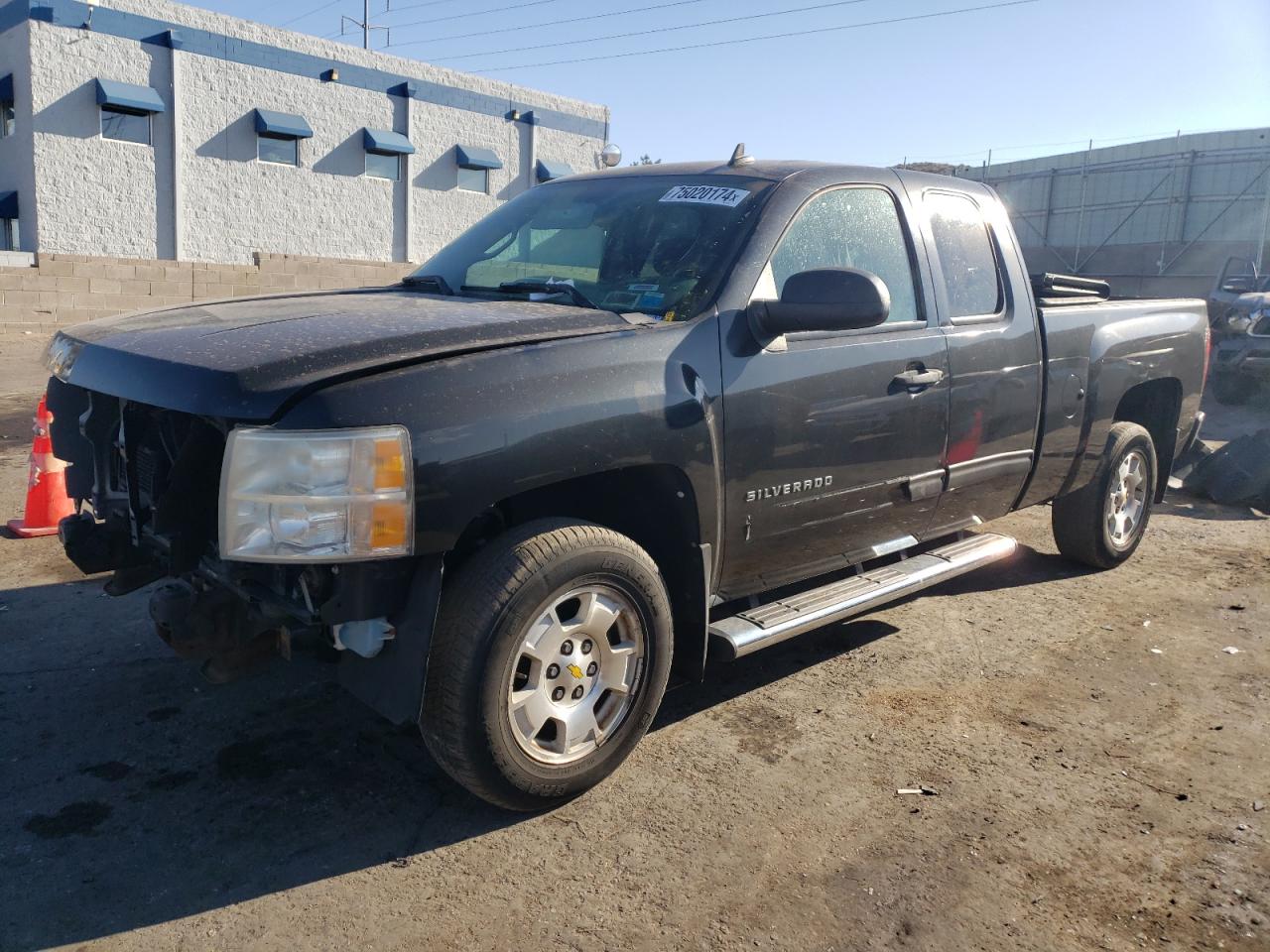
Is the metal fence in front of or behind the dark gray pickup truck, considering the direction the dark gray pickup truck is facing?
behind

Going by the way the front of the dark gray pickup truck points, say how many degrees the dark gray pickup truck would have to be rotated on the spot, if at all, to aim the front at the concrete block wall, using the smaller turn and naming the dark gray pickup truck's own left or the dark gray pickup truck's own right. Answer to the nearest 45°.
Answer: approximately 90° to the dark gray pickup truck's own right

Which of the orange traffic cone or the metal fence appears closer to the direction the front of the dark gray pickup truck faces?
the orange traffic cone

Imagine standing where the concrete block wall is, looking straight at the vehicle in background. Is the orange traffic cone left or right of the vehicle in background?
right

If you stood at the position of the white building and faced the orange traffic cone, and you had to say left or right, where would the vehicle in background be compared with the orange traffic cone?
left

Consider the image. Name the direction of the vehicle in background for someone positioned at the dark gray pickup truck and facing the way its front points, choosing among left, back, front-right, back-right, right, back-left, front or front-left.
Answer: back

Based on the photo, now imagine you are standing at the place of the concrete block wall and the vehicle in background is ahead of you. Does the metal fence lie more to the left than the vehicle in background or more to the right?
left

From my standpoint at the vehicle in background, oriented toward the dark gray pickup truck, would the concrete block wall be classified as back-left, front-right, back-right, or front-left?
front-right

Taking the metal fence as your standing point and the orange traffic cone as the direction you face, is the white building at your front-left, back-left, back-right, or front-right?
front-right

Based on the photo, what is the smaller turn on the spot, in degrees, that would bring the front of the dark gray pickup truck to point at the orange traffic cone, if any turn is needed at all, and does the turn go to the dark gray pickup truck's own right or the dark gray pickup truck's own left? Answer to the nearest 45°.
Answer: approximately 90° to the dark gray pickup truck's own right
